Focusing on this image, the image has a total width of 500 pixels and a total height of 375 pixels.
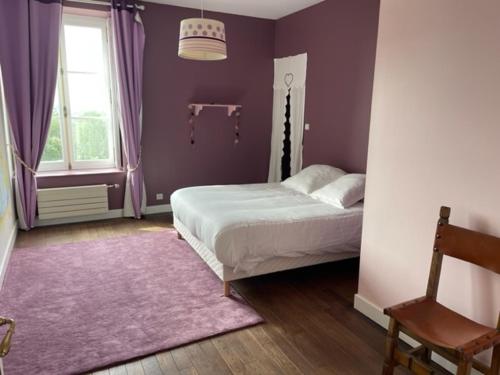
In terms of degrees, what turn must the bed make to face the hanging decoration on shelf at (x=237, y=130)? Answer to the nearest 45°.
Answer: approximately 135° to its right

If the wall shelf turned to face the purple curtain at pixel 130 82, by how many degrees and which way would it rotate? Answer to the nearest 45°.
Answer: approximately 45° to its right

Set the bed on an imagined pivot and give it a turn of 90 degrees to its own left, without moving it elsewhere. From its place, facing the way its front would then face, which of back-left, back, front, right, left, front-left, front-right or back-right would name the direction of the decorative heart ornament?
back-left

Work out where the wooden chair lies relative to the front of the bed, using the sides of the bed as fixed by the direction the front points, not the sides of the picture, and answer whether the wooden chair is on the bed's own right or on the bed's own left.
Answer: on the bed's own left

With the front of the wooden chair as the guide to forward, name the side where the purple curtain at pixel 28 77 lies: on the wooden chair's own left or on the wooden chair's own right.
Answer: on the wooden chair's own right

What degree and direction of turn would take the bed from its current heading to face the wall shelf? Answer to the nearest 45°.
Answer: approximately 135° to its right

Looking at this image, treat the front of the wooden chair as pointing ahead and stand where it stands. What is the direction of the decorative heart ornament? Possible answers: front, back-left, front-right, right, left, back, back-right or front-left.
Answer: right

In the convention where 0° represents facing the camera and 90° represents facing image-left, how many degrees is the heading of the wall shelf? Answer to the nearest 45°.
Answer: approximately 0°

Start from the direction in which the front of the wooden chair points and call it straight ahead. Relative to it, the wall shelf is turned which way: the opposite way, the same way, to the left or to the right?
to the left

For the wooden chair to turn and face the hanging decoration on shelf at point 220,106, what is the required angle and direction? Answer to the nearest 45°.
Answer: approximately 90° to its right

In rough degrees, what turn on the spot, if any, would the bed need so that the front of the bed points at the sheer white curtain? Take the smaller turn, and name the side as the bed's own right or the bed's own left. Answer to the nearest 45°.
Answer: approximately 135° to the bed's own right

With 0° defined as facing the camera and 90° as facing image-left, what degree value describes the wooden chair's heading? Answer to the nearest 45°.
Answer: approximately 45°

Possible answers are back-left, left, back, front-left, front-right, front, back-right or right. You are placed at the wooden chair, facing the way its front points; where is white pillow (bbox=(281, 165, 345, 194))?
right

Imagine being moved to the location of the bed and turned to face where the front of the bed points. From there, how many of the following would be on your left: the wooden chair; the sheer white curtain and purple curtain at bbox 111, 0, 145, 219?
1
